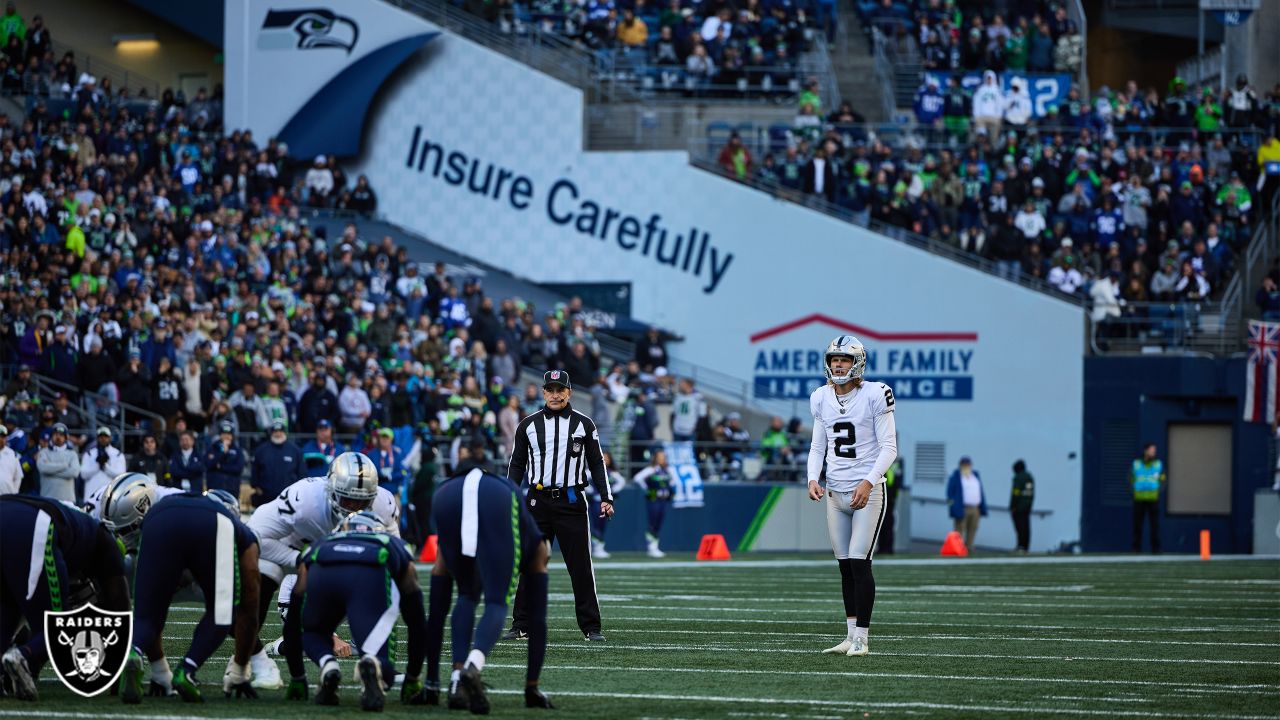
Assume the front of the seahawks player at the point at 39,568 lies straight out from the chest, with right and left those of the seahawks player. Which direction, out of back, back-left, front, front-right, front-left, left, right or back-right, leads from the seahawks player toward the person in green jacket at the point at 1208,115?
front

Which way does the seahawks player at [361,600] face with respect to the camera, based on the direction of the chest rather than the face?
away from the camera

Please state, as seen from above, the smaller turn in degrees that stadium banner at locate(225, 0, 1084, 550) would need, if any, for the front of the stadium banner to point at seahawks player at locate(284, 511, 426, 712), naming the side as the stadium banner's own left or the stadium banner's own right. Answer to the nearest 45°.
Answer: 0° — it already faces them

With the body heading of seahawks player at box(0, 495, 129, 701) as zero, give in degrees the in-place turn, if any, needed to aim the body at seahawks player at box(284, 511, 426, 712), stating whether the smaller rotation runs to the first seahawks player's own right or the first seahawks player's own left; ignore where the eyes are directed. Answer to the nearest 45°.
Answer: approximately 90° to the first seahawks player's own right

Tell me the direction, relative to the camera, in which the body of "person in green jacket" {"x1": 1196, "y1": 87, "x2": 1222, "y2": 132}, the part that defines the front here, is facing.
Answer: toward the camera

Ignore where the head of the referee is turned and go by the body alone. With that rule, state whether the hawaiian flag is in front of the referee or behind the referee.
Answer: behind

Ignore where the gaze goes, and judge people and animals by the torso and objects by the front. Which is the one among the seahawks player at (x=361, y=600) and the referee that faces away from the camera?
the seahawks player

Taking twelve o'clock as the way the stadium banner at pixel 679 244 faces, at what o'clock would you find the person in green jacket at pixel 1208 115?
The person in green jacket is roughly at 9 o'clock from the stadium banner.

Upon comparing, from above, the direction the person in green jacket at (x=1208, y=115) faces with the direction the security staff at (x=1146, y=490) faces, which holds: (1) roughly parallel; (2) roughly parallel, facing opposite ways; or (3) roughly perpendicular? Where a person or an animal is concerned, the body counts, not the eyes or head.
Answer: roughly parallel

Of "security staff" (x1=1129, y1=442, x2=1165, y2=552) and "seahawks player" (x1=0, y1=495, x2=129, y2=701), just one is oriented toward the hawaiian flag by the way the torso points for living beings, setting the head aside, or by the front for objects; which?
the seahawks player

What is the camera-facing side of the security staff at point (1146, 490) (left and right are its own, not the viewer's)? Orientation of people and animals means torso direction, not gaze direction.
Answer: front

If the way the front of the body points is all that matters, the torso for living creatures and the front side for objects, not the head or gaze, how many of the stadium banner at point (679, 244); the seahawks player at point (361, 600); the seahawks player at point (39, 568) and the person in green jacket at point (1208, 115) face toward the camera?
2

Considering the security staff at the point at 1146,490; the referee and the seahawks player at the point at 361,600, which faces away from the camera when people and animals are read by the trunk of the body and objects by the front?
the seahawks player

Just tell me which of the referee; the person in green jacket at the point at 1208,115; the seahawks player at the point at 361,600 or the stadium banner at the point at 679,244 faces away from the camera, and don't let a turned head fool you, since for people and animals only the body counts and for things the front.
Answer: the seahawks player
